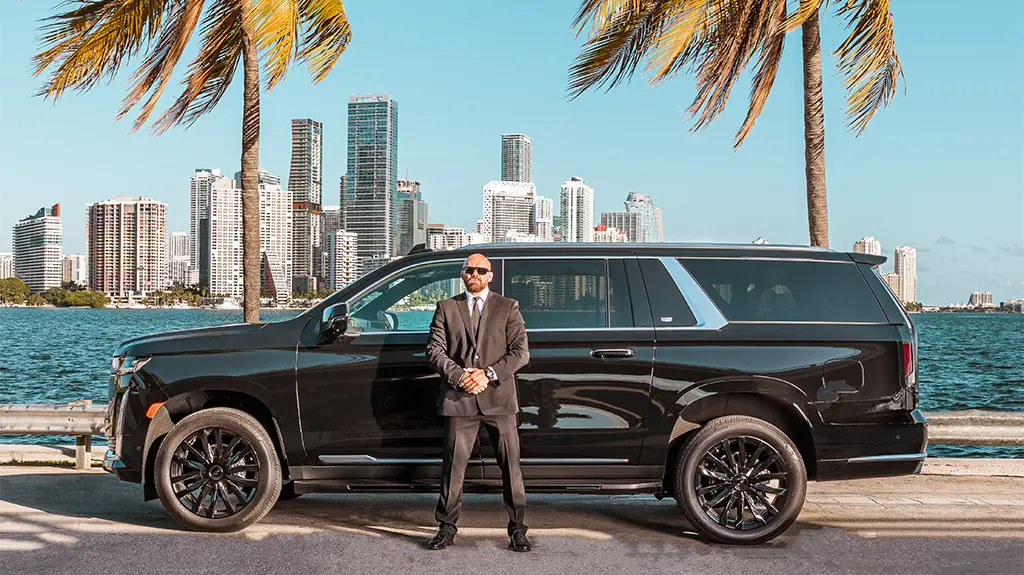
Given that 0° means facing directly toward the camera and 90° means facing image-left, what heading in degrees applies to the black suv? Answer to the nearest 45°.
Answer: approximately 90°

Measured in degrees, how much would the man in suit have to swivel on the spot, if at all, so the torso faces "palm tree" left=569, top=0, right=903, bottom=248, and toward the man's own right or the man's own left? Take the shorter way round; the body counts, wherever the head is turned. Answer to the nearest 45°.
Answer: approximately 135° to the man's own left

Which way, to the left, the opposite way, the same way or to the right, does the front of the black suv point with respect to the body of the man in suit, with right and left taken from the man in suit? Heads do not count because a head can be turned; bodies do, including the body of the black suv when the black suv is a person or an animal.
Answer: to the right

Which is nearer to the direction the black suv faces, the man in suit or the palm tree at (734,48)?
the man in suit

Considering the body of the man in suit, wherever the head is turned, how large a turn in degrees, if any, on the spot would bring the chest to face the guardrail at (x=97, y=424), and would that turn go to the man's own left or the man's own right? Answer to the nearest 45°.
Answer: approximately 135° to the man's own right

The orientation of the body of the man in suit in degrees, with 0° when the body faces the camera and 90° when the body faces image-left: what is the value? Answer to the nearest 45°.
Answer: approximately 0°

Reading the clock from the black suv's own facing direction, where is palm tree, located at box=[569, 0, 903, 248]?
The palm tree is roughly at 4 o'clock from the black suv.

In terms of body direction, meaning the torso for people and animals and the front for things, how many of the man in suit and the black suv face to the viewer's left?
1
